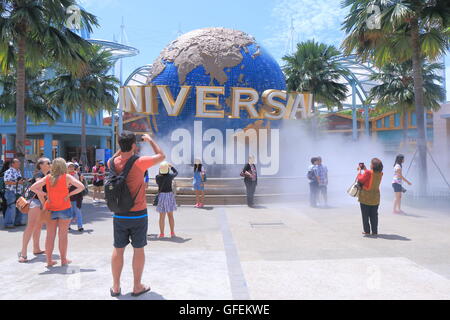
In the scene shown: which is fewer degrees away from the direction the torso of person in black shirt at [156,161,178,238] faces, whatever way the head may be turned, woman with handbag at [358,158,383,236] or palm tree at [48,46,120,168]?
the palm tree

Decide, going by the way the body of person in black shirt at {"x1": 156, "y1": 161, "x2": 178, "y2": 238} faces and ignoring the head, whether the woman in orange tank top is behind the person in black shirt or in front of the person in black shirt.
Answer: behind

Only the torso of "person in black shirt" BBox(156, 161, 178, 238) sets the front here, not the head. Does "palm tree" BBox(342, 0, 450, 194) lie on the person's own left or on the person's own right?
on the person's own right

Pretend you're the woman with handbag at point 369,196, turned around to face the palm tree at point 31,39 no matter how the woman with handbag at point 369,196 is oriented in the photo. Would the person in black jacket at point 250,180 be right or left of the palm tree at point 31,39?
right

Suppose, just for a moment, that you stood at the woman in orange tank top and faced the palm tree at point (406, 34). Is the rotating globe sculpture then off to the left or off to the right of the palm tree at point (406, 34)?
left

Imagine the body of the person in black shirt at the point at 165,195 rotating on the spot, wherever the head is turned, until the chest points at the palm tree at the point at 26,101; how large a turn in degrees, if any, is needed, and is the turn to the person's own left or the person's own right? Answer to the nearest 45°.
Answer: approximately 45° to the person's own left

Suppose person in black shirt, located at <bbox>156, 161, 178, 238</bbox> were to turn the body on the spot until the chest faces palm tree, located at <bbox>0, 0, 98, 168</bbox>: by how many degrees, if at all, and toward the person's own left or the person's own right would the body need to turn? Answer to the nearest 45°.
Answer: approximately 45° to the person's own left

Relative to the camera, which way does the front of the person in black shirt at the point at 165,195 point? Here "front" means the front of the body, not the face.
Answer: away from the camera

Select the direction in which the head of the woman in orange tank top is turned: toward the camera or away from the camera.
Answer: away from the camera

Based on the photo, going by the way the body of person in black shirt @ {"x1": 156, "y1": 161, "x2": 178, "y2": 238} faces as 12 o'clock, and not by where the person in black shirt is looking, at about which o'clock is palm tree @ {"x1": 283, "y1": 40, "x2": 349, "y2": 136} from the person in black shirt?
The palm tree is roughly at 1 o'clock from the person in black shirt.

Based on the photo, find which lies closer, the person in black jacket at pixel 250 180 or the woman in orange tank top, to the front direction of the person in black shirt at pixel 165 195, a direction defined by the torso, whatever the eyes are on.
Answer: the person in black jacket

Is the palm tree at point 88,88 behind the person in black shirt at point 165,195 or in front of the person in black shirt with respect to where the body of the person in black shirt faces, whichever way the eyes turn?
in front
